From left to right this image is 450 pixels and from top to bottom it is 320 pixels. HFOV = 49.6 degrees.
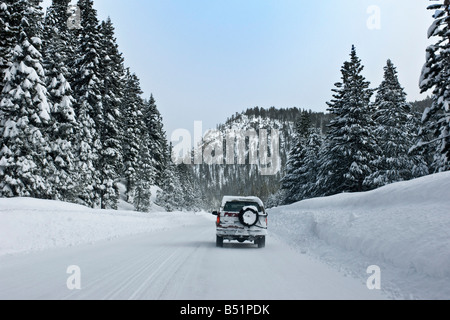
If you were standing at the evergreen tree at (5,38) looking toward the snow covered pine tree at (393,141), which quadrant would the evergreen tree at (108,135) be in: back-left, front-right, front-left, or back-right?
front-left

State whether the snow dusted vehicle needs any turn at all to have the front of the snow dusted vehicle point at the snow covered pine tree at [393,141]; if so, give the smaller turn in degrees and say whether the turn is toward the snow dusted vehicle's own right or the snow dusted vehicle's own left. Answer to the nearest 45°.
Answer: approximately 45° to the snow dusted vehicle's own right

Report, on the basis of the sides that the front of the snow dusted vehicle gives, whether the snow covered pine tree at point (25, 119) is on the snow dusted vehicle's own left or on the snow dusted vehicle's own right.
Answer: on the snow dusted vehicle's own left

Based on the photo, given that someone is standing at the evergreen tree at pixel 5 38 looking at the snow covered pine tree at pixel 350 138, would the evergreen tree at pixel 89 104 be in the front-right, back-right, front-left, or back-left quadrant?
front-left

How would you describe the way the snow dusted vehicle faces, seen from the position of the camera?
facing away from the viewer

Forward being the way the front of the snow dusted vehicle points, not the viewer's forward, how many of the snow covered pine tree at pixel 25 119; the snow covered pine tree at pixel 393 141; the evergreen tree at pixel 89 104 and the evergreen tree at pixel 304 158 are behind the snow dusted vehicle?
0

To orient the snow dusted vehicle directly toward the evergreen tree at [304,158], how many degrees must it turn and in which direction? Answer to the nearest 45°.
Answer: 0° — it already faces it

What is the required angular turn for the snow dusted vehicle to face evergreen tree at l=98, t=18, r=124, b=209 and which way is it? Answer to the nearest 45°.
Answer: approximately 45° to its left

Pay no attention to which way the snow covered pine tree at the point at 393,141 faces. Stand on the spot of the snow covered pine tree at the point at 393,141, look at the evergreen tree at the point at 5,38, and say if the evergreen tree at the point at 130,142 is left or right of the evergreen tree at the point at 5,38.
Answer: right

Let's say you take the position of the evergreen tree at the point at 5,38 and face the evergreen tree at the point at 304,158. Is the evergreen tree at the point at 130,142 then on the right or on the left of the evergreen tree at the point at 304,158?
left

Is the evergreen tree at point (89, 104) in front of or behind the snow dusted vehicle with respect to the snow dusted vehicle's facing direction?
in front

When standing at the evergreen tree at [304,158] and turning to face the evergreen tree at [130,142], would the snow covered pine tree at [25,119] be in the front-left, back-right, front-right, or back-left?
front-left
